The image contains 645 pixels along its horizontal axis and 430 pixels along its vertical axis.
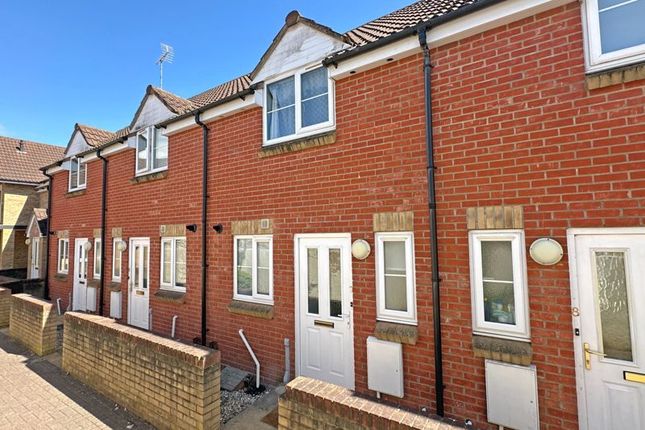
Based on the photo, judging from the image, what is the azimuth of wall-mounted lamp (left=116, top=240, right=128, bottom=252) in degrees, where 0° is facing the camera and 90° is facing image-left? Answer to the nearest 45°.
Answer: approximately 45°

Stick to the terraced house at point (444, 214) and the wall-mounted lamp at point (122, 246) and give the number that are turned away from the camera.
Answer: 0

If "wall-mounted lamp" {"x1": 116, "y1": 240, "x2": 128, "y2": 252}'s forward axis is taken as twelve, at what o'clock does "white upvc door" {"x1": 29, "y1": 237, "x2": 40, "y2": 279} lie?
The white upvc door is roughly at 4 o'clock from the wall-mounted lamp.

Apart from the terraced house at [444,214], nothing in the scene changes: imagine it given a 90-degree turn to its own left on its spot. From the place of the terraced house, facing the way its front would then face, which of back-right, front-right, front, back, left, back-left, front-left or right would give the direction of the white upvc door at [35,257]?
back

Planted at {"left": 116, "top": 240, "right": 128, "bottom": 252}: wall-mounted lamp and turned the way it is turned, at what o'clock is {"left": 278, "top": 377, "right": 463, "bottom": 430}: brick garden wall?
The brick garden wall is roughly at 10 o'clock from the wall-mounted lamp.

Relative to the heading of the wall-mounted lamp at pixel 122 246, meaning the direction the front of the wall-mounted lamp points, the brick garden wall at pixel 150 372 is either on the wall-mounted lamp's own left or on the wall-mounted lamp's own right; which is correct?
on the wall-mounted lamp's own left

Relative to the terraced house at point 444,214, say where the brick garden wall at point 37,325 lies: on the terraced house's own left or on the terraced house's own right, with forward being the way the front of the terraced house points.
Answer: on the terraced house's own right

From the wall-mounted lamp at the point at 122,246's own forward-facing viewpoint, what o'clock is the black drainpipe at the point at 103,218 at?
The black drainpipe is roughly at 4 o'clock from the wall-mounted lamp.

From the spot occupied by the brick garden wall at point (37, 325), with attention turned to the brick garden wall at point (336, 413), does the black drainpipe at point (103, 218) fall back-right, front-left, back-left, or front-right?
back-left

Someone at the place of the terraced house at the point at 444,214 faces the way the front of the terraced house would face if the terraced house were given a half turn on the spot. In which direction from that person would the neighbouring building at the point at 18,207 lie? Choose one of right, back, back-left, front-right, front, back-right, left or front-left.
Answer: left

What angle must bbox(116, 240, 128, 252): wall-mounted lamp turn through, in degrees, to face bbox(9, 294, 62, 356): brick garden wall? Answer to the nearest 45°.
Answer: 0° — it already faces it

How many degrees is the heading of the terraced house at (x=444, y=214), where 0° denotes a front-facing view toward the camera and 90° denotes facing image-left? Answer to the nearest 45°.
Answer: approximately 45°

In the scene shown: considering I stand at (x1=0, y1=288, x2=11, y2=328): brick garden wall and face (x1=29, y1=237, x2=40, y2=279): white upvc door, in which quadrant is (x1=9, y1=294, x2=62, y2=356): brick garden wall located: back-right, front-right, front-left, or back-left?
back-right

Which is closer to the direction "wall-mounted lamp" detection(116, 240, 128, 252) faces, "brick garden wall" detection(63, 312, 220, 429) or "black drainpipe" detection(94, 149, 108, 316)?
the brick garden wall
